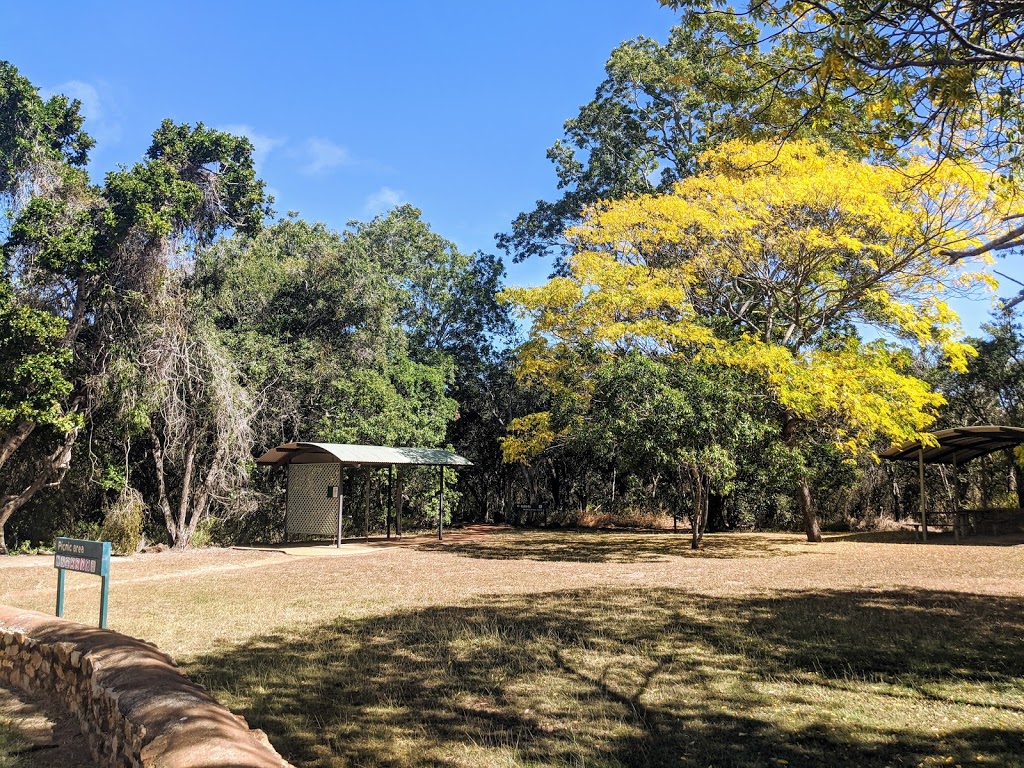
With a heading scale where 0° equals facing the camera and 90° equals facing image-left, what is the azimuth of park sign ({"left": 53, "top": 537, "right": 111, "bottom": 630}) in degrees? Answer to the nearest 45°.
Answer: approximately 45°

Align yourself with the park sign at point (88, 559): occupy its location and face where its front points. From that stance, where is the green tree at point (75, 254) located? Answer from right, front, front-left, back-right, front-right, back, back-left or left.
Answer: back-right

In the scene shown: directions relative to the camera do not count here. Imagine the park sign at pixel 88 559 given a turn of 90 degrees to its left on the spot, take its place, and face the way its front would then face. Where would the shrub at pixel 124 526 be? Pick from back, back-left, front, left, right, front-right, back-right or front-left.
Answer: back-left

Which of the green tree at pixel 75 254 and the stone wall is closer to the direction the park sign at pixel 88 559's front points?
the stone wall
